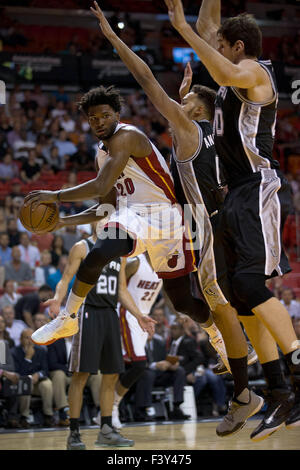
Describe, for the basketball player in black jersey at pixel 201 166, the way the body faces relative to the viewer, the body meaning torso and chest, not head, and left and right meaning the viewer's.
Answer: facing to the left of the viewer

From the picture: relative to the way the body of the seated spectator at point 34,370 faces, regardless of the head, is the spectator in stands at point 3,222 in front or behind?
behind

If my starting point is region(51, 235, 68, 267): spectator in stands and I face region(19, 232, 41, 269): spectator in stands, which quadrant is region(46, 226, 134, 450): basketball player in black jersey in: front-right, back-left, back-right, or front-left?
back-left

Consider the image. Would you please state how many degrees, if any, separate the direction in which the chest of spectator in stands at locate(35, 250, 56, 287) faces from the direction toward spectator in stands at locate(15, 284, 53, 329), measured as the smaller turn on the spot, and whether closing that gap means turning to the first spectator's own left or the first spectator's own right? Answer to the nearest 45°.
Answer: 0° — they already face them

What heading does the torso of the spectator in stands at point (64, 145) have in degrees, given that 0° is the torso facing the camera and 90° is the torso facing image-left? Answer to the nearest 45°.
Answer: approximately 0°

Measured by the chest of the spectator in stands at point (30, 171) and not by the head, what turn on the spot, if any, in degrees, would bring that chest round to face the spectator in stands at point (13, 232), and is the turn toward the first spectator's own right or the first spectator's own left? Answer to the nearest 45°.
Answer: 0° — they already face them

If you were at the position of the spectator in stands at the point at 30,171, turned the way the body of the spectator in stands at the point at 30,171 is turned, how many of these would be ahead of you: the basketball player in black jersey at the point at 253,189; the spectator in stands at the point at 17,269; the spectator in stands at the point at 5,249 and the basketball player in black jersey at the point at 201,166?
4

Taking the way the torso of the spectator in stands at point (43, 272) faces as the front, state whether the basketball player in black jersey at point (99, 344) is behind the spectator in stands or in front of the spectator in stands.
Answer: in front
